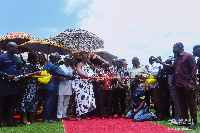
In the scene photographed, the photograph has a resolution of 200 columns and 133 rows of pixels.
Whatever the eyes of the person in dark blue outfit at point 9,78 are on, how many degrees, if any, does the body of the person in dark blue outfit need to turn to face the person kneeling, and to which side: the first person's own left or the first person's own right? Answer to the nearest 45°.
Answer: approximately 45° to the first person's own left

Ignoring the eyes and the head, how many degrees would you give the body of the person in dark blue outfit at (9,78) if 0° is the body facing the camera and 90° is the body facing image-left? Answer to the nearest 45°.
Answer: approximately 315°

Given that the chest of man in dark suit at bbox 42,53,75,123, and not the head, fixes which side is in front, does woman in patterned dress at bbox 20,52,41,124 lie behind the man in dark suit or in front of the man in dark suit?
behind

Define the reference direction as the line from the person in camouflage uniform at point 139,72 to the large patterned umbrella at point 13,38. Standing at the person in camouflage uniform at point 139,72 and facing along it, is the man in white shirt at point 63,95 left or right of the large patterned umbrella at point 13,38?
left

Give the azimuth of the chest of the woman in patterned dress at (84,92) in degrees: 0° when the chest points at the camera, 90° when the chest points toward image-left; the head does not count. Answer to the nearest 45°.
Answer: approximately 315°

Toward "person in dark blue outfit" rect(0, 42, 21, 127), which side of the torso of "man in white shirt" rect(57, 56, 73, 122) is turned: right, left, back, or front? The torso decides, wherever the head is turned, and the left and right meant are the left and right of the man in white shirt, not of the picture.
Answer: right

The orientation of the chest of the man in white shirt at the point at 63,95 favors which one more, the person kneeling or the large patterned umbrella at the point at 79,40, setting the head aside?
the person kneeling

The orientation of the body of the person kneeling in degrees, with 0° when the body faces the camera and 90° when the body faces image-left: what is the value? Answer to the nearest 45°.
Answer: approximately 45°

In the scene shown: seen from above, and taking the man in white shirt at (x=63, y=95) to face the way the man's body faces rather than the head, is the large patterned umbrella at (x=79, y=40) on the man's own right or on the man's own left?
on the man's own left
